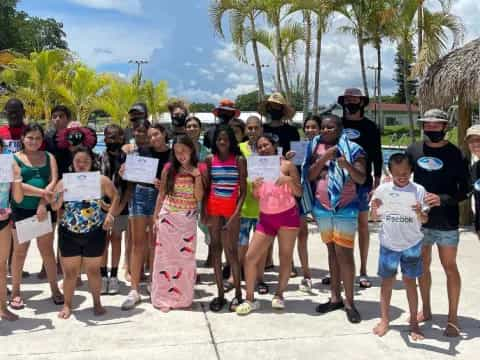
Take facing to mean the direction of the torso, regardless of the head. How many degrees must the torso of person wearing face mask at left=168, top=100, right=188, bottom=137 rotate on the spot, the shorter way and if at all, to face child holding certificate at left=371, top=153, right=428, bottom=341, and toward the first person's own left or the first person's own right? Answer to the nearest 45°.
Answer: approximately 45° to the first person's own left

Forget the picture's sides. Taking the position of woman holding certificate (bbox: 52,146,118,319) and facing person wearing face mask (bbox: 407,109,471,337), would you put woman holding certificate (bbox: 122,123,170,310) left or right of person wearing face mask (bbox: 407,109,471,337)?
left

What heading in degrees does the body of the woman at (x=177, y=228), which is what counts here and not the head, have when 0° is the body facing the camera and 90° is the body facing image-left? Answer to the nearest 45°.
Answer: approximately 0°

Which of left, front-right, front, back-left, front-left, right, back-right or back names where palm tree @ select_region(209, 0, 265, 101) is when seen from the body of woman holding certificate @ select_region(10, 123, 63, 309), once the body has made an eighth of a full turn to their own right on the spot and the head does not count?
back
